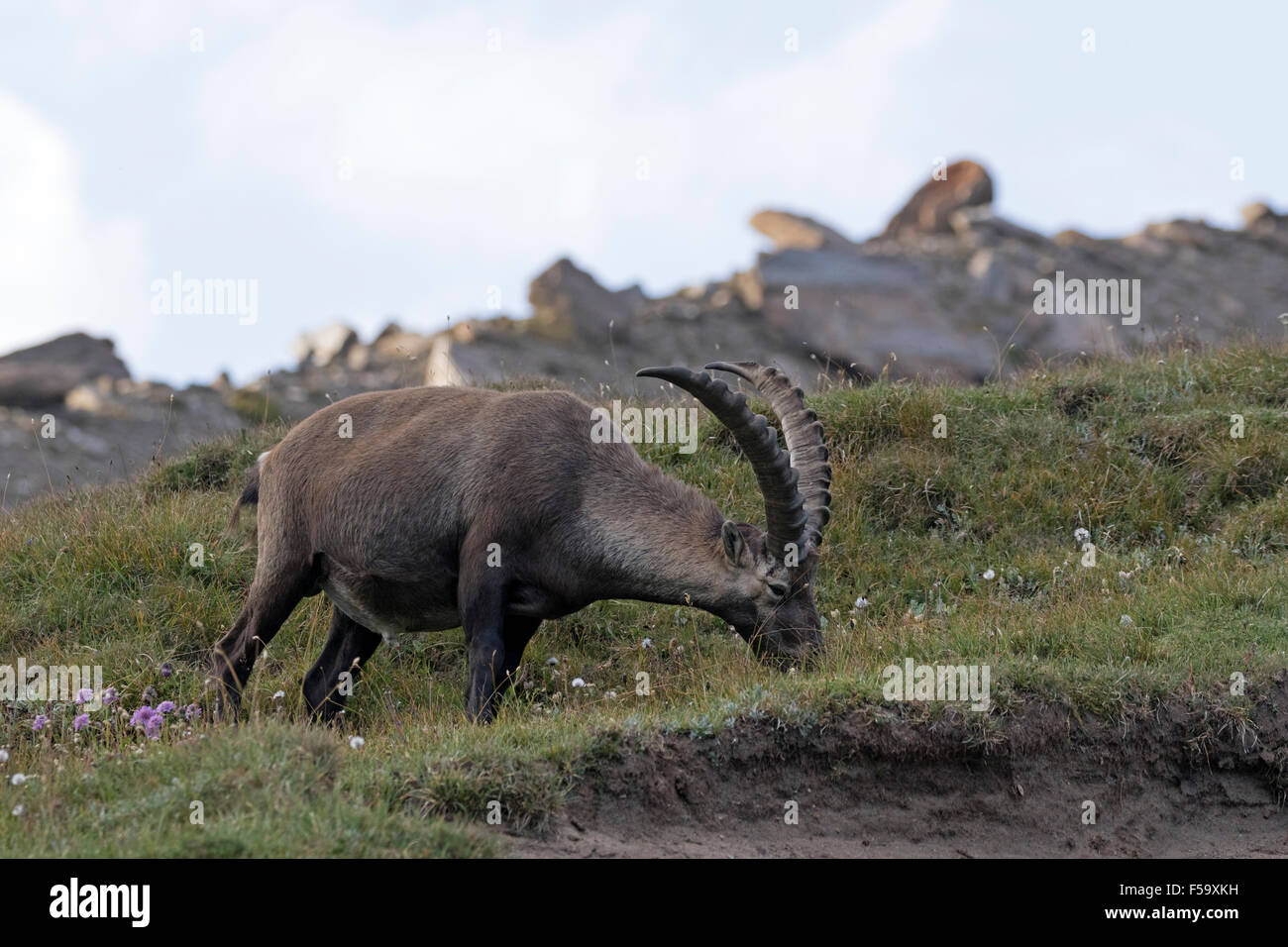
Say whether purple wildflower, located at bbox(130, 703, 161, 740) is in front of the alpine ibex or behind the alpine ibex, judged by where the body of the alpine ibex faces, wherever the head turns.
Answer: behind

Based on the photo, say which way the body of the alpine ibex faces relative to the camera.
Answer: to the viewer's right
